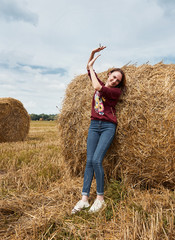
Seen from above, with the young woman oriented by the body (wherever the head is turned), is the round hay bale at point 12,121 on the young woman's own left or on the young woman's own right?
on the young woman's own right

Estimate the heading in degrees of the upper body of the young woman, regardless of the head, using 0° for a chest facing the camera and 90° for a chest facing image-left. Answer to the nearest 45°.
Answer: approximately 45°
